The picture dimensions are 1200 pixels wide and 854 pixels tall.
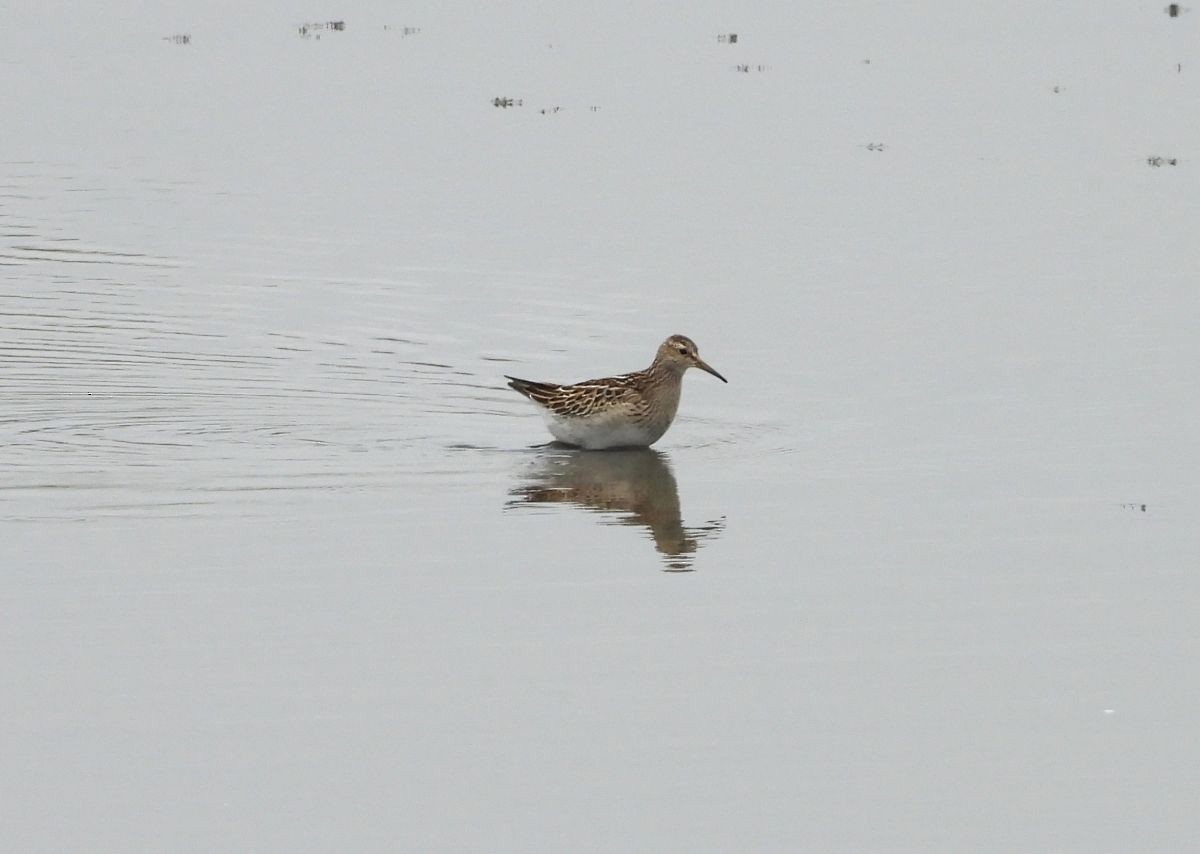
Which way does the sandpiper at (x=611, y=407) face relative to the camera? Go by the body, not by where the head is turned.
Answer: to the viewer's right
